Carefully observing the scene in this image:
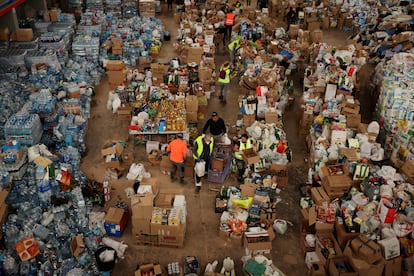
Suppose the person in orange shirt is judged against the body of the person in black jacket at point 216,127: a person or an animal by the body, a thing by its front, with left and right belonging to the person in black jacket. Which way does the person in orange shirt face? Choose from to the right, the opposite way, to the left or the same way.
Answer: the opposite way

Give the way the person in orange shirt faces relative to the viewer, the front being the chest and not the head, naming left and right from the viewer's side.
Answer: facing away from the viewer

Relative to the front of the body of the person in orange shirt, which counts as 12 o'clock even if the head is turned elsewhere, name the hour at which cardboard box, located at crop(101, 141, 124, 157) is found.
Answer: The cardboard box is roughly at 10 o'clock from the person in orange shirt.
